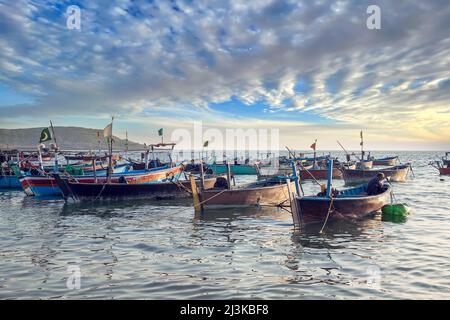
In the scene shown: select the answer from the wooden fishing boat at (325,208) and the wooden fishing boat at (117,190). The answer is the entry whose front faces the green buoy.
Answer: the wooden fishing boat at (325,208)

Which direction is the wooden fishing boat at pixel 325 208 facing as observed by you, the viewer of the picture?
facing away from the viewer and to the right of the viewer

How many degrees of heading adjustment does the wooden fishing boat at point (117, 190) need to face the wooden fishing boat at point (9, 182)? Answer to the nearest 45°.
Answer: approximately 45° to its right

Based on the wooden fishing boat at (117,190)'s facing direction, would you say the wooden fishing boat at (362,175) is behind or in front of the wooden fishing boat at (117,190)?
behind

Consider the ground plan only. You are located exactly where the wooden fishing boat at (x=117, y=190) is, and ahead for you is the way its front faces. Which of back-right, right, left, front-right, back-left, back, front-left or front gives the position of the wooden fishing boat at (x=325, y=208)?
back-left

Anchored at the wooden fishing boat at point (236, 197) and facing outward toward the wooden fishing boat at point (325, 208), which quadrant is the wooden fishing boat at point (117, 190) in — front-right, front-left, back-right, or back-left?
back-right

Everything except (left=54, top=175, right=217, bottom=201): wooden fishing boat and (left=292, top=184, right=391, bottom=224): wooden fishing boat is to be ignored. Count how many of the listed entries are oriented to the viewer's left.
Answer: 1

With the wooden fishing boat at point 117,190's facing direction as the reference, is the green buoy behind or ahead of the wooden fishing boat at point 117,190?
behind

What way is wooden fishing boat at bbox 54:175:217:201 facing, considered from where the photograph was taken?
facing to the left of the viewer

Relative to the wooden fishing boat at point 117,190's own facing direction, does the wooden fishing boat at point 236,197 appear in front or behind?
behind
